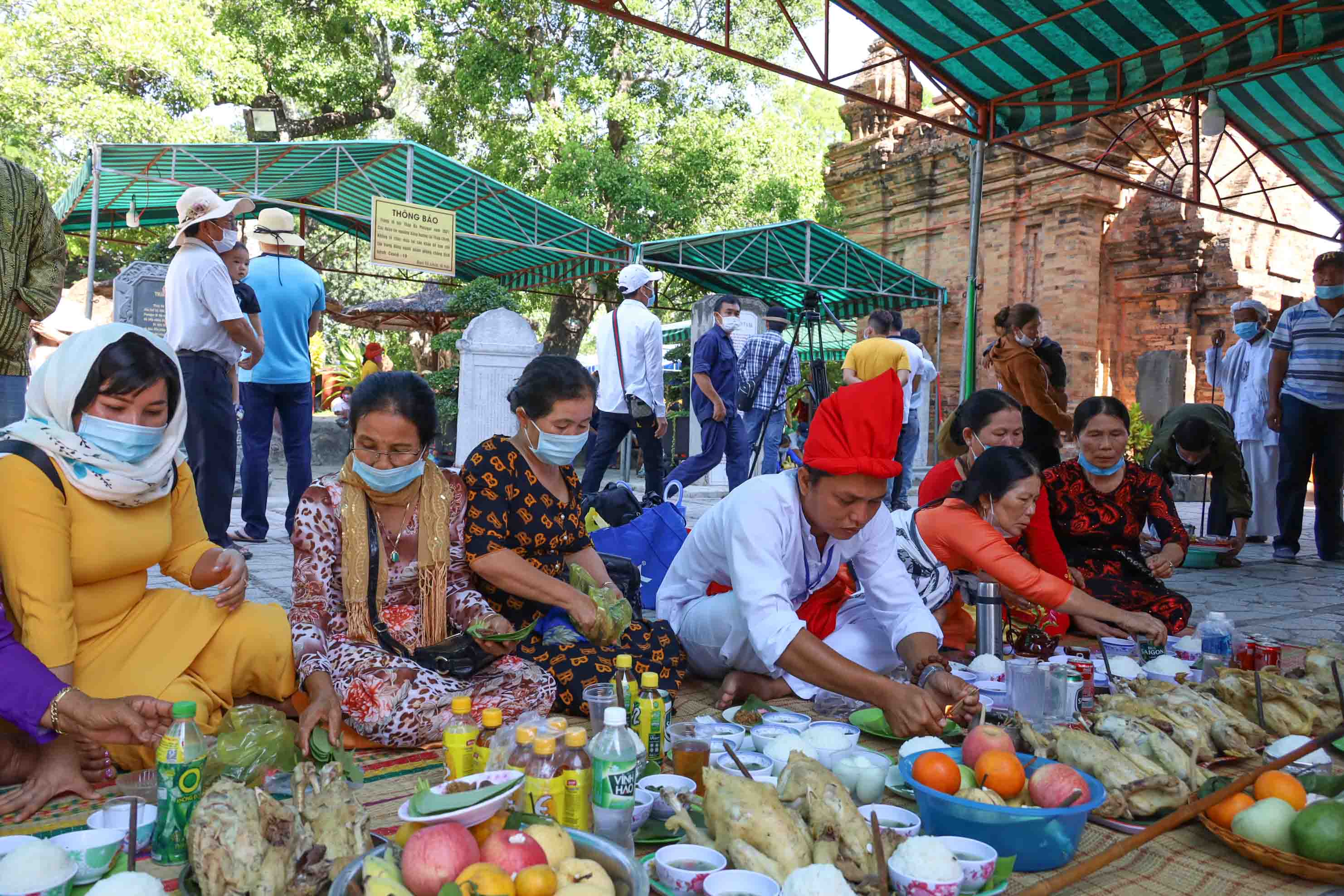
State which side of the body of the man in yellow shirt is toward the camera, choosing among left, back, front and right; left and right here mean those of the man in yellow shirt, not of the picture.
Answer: back

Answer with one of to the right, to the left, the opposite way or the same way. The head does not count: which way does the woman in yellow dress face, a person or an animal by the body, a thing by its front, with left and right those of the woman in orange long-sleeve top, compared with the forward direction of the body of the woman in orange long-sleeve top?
the same way

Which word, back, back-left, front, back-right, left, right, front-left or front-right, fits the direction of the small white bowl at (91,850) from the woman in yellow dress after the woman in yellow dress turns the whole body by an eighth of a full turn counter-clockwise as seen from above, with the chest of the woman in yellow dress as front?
right

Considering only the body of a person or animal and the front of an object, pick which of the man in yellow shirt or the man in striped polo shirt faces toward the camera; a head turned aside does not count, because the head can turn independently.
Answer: the man in striped polo shirt

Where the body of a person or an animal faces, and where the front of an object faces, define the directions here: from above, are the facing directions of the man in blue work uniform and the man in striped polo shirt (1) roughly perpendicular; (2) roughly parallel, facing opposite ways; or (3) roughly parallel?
roughly perpendicular

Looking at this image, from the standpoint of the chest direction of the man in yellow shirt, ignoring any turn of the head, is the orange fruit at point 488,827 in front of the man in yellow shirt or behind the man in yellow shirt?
behind

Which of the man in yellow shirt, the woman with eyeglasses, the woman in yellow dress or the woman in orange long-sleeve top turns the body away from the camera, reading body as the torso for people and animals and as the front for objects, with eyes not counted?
the man in yellow shirt

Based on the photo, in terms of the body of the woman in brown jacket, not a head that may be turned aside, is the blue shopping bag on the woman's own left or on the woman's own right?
on the woman's own right

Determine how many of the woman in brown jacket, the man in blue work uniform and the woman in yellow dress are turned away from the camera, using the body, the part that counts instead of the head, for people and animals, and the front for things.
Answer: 0

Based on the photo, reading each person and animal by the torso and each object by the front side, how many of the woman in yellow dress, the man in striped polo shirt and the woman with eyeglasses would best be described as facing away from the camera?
0

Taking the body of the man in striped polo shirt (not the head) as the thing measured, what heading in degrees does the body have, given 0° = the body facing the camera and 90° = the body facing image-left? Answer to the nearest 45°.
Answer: approximately 0°

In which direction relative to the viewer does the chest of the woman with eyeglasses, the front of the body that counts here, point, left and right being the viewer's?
facing the viewer

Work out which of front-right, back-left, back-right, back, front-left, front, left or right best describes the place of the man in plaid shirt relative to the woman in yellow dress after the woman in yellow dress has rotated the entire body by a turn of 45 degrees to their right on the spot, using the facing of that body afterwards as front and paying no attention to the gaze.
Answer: back-left

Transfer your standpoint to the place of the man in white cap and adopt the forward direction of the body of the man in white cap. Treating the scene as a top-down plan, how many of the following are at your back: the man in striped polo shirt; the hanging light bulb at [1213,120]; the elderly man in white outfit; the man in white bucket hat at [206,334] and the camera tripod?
1

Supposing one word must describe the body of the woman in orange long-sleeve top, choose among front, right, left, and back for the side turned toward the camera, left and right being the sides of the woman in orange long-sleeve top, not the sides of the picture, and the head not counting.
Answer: right

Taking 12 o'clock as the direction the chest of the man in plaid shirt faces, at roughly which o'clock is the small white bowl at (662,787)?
The small white bowl is roughly at 6 o'clock from the man in plaid shirt.

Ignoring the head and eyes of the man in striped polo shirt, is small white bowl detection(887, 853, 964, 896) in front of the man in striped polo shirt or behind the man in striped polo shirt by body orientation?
in front
